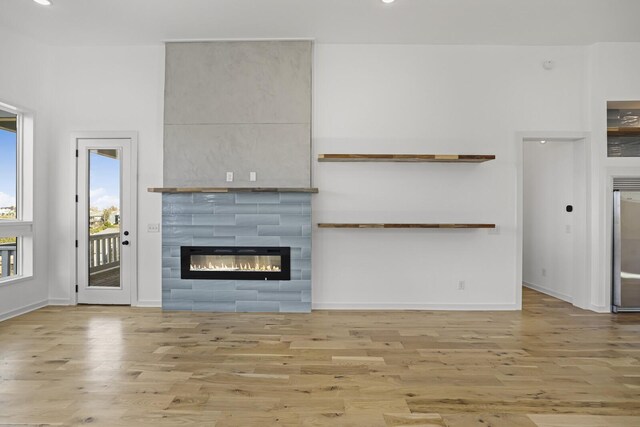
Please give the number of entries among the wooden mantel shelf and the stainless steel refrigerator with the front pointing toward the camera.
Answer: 2

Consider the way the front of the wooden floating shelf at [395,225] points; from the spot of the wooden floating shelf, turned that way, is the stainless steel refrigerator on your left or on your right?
on your left

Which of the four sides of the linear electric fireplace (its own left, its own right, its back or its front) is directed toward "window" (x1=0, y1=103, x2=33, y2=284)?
right

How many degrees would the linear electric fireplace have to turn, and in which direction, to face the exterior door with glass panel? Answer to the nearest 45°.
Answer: approximately 90° to its right

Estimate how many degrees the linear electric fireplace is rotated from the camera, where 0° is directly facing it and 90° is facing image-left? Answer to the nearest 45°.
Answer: approximately 0°

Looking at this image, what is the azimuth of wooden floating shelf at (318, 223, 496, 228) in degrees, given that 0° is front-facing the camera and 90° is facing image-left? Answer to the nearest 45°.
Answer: approximately 0°

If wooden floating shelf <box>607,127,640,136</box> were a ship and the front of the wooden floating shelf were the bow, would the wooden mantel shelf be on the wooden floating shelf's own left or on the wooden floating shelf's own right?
on the wooden floating shelf's own right

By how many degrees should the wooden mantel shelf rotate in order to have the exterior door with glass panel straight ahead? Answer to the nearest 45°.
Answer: approximately 135° to its right
